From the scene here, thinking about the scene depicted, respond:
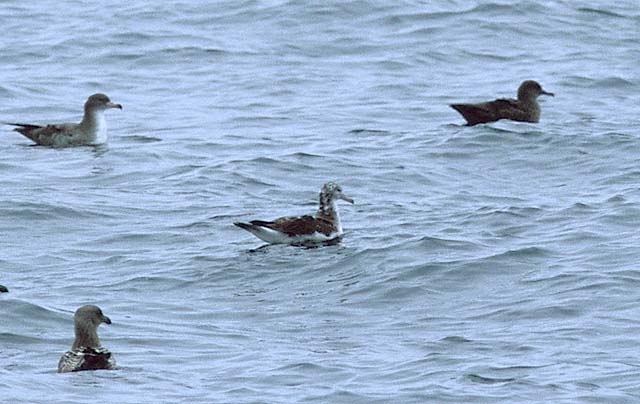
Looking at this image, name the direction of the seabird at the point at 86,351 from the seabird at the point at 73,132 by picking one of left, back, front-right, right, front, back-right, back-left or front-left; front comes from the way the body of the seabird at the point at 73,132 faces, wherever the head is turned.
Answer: right

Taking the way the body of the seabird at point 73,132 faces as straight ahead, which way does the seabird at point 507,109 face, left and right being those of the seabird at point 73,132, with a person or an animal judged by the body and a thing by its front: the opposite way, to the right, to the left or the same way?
the same way

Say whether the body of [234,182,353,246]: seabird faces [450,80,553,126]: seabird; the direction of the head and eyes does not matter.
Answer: no

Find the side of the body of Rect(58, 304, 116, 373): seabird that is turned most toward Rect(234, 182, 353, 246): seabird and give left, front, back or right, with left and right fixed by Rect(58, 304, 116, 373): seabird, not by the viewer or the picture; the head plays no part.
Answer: front

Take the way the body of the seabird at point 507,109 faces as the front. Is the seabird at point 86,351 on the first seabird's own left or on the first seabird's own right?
on the first seabird's own right

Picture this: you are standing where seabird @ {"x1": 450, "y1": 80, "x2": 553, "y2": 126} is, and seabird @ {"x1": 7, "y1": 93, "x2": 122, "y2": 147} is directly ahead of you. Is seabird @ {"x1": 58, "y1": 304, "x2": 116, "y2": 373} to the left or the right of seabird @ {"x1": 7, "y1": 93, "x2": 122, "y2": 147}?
left

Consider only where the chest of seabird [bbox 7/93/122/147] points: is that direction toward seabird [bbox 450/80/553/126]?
yes

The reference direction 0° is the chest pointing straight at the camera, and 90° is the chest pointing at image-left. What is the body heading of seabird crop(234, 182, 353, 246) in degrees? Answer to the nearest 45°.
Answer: approximately 270°

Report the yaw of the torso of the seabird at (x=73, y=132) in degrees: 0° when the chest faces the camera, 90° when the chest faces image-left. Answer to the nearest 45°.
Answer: approximately 270°

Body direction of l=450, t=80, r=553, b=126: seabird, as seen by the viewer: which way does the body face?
to the viewer's right

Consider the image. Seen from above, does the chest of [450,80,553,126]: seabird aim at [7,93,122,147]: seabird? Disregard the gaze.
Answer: no
